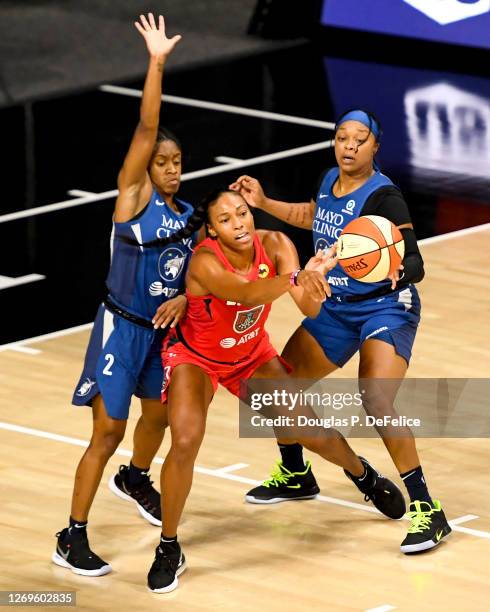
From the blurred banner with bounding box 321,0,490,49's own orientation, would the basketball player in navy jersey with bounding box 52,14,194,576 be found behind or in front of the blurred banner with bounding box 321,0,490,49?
in front

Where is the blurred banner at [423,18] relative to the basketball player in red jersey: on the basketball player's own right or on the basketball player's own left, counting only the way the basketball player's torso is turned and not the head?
on the basketball player's own left

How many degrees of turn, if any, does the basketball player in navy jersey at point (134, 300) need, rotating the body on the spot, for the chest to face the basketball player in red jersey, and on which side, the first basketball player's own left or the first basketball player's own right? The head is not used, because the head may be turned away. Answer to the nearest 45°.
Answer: approximately 45° to the first basketball player's own left

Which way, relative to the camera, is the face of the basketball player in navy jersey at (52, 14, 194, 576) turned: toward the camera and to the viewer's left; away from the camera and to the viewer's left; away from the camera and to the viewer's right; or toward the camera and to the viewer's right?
toward the camera and to the viewer's right

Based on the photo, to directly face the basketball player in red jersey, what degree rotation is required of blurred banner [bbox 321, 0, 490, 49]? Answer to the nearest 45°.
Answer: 0° — it already faces them

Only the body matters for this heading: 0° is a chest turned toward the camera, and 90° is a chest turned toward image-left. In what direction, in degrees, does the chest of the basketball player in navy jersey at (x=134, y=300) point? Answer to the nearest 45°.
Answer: approximately 315°

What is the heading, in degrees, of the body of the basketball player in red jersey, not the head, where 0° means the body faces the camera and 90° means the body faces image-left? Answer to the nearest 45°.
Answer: approximately 315°

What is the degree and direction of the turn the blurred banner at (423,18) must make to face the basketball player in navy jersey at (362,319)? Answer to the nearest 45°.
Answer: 0° — it already faces them

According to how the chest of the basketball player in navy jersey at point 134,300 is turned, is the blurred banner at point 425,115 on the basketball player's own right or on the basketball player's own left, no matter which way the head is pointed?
on the basketball player's own left
